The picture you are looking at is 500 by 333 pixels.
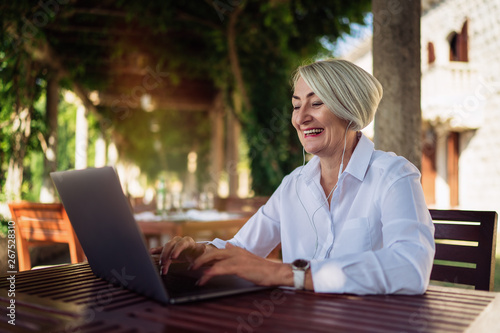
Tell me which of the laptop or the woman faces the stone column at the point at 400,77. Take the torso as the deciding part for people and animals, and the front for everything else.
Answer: the laptop

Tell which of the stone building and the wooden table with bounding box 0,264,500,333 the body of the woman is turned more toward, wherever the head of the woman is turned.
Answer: the wooden table

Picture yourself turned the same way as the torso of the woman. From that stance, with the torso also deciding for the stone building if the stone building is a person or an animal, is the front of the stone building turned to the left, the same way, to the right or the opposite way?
the same way

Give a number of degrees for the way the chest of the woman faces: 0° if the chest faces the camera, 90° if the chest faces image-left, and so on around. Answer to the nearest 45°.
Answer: approximately 45°

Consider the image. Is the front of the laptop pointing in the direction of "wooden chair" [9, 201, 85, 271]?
no

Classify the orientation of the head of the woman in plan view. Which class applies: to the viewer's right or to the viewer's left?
to the viewer's left

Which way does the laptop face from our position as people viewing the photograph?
facing away from the viewer and to the right of the viewer

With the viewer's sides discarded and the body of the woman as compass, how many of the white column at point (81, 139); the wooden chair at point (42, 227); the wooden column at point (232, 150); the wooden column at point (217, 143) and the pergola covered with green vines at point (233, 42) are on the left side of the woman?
0

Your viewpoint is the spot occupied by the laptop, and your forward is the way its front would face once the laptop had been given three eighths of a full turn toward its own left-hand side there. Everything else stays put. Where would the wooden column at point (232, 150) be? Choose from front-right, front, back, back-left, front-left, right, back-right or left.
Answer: right

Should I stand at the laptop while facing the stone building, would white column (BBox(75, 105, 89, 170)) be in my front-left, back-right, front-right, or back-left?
front-left

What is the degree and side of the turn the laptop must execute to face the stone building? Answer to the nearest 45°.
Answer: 0° — it already faces it

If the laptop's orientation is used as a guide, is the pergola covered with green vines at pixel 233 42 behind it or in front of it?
in front

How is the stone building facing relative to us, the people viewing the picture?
facing the viewer and to the left of the viewer

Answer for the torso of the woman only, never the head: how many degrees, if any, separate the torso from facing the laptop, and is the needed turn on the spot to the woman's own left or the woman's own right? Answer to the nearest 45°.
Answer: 0° — they already face it

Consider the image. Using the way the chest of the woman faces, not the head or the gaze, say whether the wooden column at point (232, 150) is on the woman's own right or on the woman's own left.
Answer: on the woman's own right

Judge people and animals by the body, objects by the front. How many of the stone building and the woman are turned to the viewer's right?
0

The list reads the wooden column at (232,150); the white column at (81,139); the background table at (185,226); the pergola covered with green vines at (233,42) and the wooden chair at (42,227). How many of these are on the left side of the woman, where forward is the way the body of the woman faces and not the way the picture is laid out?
0
